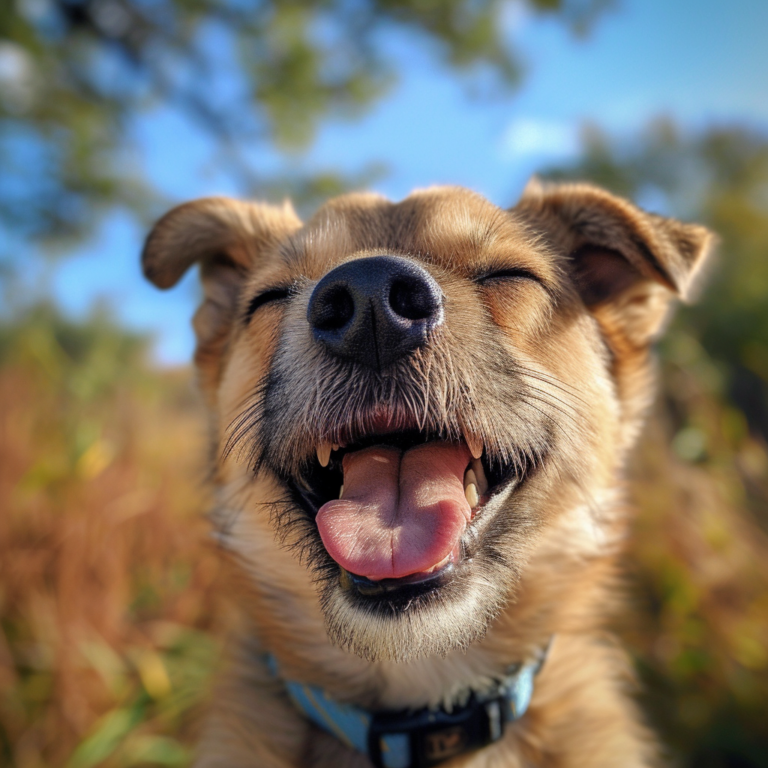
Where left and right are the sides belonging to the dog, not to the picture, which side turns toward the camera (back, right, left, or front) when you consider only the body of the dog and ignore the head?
front
